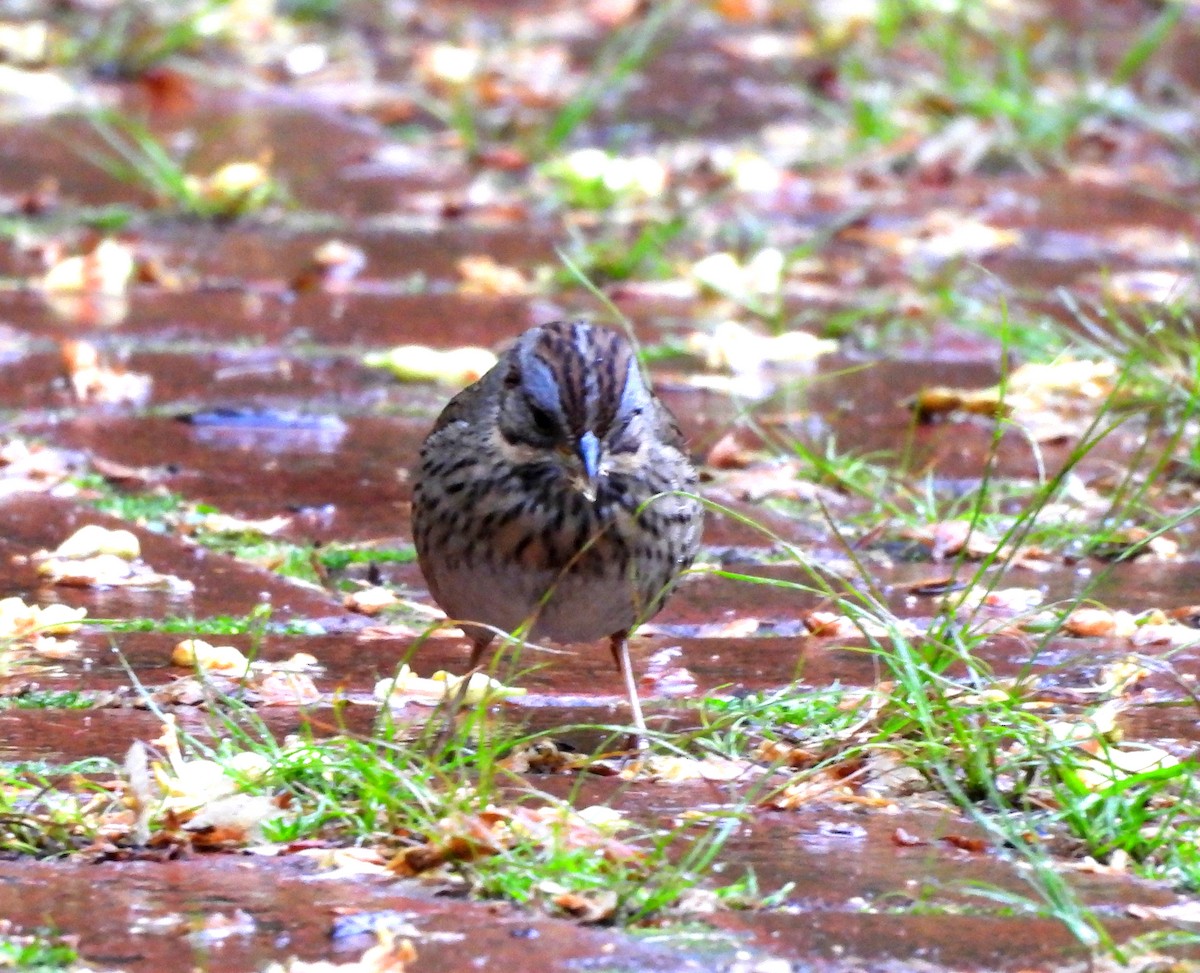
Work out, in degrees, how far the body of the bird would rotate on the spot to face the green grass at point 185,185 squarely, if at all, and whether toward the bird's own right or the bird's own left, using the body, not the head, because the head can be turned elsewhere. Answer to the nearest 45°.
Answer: approximately 180°

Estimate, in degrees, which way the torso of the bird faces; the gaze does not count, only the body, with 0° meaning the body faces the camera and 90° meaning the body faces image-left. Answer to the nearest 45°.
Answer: approximately 0°
